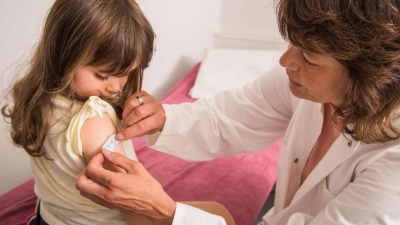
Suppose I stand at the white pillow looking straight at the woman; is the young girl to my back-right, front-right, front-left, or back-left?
front-right

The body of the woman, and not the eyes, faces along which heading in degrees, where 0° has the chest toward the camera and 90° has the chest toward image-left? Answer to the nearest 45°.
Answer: approximately 45°

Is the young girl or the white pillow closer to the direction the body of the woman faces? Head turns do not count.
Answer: the young girl

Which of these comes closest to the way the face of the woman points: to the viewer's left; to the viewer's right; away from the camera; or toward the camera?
to the viewer's left

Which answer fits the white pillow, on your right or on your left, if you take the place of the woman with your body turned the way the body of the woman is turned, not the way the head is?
on your right
